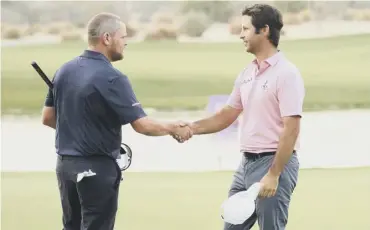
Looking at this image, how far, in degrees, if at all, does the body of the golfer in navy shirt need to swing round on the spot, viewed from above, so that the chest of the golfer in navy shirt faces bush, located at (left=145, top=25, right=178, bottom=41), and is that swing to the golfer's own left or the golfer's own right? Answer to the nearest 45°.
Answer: approximately 45° to the golfer's own left

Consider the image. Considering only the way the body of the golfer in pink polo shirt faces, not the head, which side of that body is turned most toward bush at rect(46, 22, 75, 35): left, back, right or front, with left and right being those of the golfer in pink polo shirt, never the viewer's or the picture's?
right

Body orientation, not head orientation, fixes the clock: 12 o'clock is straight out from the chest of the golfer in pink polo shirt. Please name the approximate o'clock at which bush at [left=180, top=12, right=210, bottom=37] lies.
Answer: The bush is roughly at 4 o'clock from the golfer in pink polo shirt.

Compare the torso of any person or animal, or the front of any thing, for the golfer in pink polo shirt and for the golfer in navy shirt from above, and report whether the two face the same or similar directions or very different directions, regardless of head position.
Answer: very different directions

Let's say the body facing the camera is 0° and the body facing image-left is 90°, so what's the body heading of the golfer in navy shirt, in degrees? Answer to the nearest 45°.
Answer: approximately 225°

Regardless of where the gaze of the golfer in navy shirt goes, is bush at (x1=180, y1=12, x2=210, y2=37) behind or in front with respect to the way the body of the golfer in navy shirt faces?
in front

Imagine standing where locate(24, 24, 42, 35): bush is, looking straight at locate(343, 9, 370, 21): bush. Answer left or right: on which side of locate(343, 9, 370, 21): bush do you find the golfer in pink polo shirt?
right

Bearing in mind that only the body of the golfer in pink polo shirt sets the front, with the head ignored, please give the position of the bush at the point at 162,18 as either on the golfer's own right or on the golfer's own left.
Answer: on the golfer's own right

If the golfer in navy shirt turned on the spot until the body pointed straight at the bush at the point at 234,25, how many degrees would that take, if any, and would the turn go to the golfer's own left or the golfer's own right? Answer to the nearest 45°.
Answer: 0° — they already face it

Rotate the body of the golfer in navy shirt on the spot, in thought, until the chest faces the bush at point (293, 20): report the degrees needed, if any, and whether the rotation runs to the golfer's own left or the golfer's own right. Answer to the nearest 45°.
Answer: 0° — they already face it

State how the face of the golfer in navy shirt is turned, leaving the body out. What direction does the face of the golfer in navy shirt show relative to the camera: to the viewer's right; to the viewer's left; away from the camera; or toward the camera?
to the viewer's right

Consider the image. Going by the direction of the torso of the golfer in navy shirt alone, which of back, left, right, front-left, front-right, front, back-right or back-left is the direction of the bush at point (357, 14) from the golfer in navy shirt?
front

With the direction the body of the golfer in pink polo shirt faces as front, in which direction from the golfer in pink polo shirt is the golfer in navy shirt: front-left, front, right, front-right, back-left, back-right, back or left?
front-right

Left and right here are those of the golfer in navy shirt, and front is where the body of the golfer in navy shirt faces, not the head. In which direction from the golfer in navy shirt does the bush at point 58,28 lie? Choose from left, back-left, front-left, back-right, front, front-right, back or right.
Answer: front-left

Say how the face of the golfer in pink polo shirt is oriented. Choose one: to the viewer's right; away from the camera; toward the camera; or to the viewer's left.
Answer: to the viewer's left
